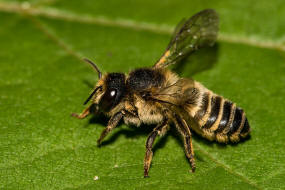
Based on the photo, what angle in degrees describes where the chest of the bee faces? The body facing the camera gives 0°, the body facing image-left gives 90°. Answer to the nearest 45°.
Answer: approximately 90°
